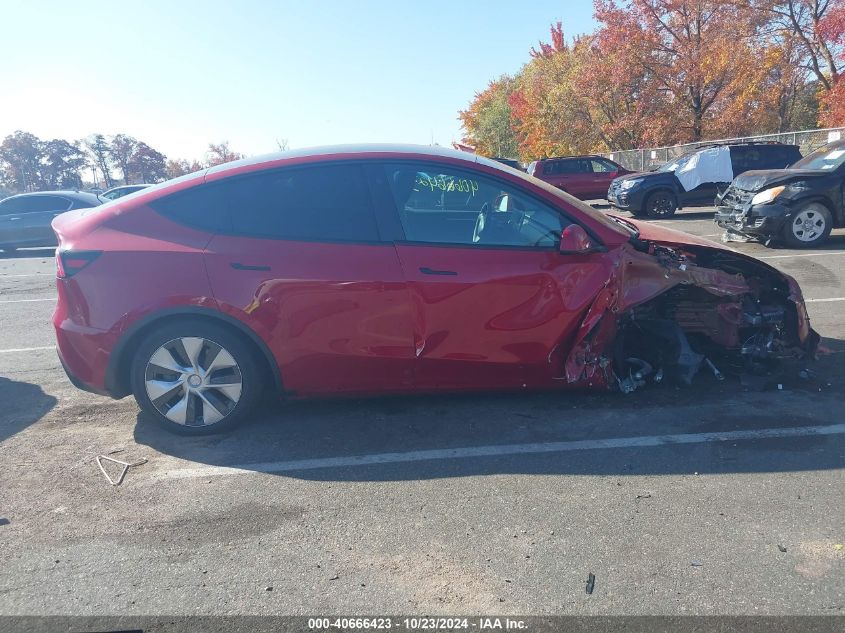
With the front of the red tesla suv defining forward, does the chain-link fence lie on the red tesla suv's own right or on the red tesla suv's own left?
on the red tesla suv's own left

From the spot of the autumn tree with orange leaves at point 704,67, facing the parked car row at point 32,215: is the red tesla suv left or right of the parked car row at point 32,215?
left

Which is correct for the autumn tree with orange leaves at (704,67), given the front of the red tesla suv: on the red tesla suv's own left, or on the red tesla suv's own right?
on the red tesla suv's own left

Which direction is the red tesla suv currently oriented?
to the viewer's right

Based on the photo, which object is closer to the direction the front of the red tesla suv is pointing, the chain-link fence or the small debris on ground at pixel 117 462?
the chain-link fence

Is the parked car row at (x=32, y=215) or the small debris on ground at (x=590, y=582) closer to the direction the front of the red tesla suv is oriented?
the small debris on ground

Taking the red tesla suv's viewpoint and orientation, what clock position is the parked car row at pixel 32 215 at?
The parked car row is roughly at 8 o'clock from the red tesla suv.

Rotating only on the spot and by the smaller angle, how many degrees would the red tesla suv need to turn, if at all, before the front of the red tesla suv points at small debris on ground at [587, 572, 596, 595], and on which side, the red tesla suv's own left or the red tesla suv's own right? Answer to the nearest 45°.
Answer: approximately 45° to the red tesla suv's own right
